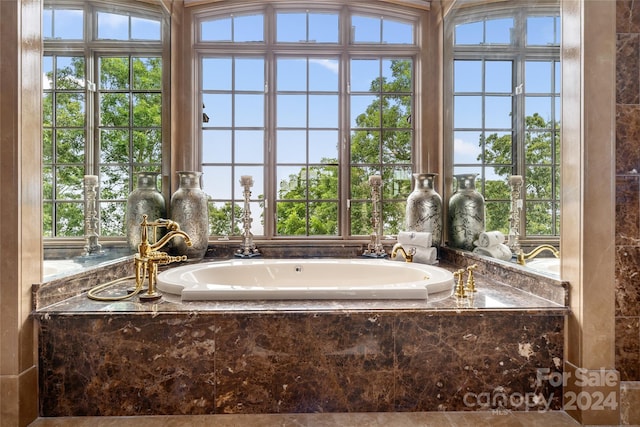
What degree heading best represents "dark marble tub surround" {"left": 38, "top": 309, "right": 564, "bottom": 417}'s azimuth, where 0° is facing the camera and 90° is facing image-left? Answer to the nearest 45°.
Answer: approximately 0°

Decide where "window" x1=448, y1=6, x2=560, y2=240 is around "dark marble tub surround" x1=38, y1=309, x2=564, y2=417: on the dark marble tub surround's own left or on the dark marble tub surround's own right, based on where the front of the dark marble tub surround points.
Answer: on the dark marble tub surround's own left

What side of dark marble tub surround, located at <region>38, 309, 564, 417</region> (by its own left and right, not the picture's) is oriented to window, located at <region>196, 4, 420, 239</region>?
back

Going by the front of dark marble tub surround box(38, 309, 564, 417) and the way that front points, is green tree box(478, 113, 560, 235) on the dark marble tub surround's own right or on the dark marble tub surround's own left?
on the dark marble tub surround's own left

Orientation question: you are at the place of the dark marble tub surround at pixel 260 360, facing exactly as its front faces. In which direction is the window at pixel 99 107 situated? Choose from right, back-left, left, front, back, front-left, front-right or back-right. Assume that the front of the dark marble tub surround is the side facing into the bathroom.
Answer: back-right
